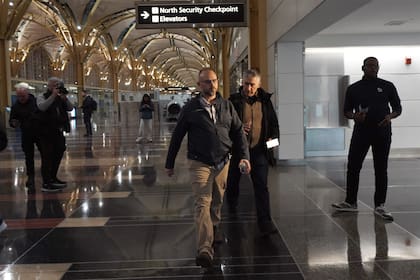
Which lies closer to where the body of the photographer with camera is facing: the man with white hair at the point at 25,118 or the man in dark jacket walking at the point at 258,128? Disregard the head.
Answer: the man in dark jacket walking

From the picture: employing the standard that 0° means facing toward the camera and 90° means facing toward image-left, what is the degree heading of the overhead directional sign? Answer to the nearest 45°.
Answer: approximately 0°

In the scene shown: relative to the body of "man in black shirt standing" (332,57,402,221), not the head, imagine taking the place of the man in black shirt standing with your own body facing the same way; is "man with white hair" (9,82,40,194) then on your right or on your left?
on your right

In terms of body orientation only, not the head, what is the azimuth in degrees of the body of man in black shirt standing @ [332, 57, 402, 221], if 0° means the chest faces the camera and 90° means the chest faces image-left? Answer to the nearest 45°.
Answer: approximately 0°

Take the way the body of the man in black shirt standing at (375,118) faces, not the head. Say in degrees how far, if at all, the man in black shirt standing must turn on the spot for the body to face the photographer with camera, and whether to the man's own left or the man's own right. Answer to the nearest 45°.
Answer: approximately 90° to the man's own right
